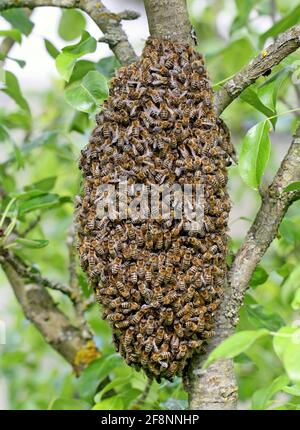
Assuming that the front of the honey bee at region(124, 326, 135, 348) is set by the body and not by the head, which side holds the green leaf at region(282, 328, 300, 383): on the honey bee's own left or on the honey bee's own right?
on the honey bee's own right

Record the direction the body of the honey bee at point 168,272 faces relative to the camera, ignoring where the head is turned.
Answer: away from the camera

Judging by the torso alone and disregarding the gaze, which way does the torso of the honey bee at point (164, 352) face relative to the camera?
away from the camera

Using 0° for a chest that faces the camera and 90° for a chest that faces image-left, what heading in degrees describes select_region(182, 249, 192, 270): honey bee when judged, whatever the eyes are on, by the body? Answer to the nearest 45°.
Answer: approximately 180°

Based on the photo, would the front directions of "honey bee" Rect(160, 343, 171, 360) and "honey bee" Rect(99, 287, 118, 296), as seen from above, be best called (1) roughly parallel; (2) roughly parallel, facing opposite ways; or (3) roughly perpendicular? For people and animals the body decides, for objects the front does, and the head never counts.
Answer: roughly perpendicular

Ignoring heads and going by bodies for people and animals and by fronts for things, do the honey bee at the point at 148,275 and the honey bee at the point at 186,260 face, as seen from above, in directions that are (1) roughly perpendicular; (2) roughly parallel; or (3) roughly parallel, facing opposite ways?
roughly parallel

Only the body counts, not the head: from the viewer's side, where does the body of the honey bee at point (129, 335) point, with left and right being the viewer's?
facing away from the viewer and to the right of the viewer

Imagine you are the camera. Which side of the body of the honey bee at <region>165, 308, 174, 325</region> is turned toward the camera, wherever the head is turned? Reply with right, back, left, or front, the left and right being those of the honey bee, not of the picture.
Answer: back
